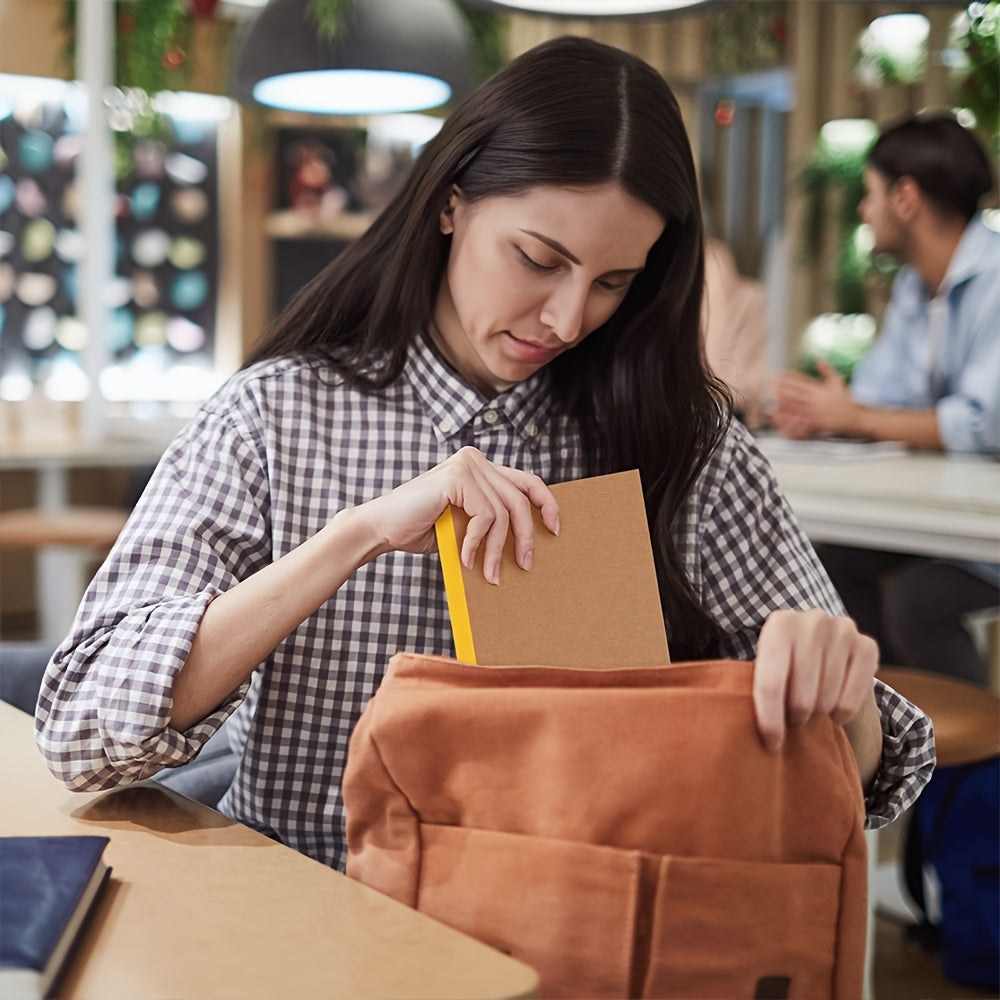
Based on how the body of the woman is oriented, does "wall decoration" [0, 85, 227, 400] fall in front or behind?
behind

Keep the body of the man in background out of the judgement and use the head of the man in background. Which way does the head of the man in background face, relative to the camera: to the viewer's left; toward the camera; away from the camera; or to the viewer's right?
to the viewer's left

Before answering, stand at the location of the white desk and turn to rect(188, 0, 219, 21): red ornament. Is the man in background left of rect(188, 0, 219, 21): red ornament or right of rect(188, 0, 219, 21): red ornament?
right

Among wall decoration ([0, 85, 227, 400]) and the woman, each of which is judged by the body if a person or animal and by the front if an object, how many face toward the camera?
2

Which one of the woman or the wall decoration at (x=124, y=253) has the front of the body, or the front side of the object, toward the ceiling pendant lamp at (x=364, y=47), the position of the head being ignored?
the wall decoration

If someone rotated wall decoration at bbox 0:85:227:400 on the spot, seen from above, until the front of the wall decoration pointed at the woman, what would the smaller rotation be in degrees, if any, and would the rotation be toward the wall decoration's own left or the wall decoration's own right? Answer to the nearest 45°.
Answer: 0° — it already faces them

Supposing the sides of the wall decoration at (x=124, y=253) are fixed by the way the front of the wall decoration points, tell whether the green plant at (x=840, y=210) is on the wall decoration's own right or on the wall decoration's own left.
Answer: on the wall decoration's own left

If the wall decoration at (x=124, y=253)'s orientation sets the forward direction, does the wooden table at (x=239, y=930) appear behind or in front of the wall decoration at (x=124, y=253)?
in front

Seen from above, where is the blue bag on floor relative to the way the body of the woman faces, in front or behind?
behind

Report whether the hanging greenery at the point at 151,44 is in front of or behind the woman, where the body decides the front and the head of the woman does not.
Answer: behind

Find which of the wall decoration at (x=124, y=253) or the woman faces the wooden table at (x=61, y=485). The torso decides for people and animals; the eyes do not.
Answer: the wall decoration

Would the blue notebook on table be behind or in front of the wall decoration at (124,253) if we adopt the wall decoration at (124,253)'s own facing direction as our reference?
in front

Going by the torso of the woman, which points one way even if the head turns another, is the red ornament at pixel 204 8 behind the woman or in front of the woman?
behind
